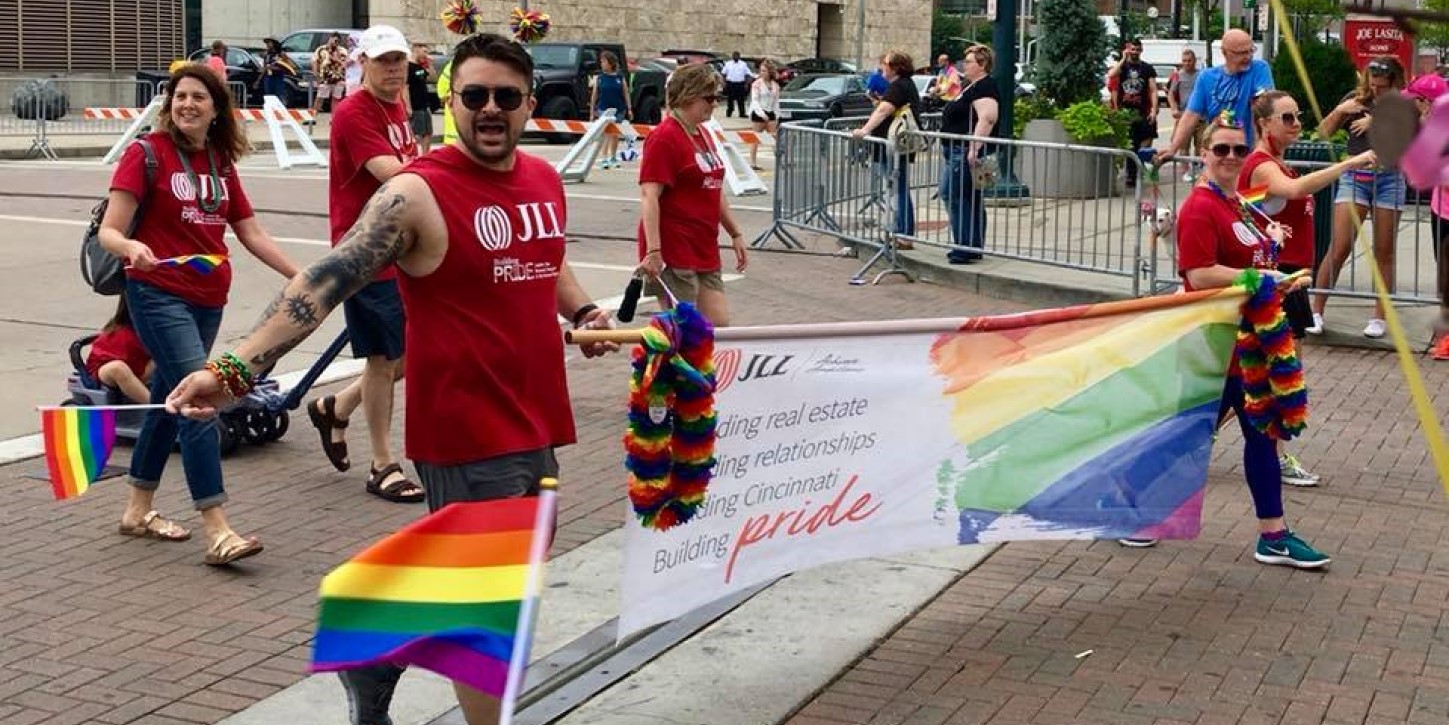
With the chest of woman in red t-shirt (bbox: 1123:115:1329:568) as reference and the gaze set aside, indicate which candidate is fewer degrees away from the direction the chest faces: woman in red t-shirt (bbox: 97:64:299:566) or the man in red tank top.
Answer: the man in red tank top

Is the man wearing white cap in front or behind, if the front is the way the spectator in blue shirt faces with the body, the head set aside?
in front

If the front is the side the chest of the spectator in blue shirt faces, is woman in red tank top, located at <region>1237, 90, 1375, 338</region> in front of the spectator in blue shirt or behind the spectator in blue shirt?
in front

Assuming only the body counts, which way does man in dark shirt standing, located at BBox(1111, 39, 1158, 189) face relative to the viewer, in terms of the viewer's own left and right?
facing the viewer

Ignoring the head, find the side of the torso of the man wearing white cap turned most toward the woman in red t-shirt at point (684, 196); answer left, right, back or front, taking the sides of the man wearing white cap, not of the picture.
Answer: left

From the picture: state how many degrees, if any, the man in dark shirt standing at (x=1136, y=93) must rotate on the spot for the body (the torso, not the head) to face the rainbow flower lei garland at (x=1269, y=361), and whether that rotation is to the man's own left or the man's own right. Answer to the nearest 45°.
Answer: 0° — they already face it

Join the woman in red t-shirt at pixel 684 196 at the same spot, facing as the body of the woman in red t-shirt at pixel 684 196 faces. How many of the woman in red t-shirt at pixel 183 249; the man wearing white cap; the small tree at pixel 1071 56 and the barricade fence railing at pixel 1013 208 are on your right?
2
